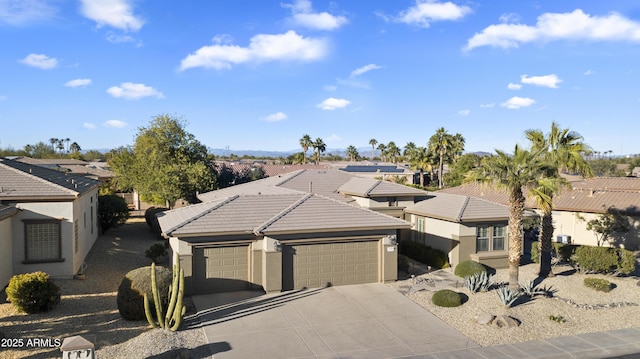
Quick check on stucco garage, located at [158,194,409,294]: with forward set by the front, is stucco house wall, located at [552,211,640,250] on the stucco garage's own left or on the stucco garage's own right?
on the stucco garage's own left

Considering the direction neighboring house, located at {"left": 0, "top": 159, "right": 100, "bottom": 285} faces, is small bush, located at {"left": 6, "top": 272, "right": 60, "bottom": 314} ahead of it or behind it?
ahead

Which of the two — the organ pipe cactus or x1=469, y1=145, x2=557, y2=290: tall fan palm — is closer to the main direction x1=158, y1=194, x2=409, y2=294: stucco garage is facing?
the organ pipe cactus

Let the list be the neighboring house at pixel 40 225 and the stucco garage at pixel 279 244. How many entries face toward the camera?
2

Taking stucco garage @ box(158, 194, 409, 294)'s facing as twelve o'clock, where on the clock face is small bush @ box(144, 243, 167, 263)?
The small bush is roughly at 4 o'clock from the stucco garage.

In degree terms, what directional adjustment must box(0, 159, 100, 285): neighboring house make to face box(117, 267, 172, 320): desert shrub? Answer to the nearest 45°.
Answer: approximately 45° to its left

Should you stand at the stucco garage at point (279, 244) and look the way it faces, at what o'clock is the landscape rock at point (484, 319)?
The landscape rock is roughly at 10 o'clock from the stucco garage.

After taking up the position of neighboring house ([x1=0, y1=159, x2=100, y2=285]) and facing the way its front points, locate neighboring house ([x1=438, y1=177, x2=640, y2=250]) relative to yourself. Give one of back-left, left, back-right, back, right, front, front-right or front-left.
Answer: left

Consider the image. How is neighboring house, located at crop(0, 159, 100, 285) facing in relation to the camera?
toward the camera

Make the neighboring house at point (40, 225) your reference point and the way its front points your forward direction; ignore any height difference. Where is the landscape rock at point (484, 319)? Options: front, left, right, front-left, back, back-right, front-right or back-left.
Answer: front-left

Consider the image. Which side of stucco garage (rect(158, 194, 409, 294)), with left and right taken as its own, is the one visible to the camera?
front

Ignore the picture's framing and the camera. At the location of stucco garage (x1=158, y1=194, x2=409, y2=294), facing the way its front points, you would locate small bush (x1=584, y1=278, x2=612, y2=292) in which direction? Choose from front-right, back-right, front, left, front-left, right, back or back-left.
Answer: left

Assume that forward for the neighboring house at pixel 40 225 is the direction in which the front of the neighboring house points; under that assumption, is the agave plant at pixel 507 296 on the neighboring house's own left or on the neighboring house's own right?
on the neighboring house's own left

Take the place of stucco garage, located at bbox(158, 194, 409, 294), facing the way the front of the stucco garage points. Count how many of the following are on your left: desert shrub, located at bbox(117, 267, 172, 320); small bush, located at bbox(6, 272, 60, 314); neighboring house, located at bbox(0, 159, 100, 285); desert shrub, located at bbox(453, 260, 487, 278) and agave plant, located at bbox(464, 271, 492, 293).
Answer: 2
